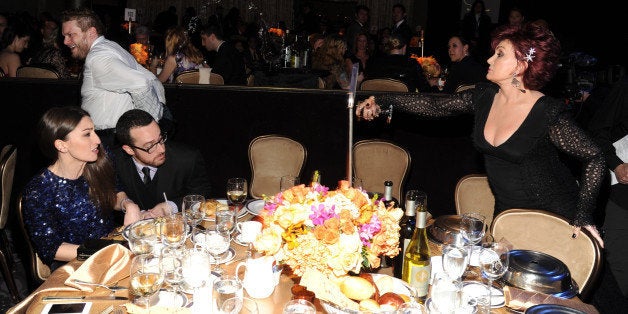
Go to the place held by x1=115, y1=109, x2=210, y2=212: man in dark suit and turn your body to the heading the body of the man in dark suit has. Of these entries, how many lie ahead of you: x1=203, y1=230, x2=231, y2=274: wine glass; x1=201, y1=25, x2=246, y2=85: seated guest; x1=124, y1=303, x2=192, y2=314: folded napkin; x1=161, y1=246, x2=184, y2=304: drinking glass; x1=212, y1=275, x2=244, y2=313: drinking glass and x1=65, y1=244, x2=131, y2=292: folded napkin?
5

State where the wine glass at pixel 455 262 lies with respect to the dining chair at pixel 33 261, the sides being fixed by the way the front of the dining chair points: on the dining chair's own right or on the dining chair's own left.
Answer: on the dining chair's own right

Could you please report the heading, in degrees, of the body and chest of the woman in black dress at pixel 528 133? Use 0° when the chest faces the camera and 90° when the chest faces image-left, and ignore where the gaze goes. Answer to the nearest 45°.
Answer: approximately 45°

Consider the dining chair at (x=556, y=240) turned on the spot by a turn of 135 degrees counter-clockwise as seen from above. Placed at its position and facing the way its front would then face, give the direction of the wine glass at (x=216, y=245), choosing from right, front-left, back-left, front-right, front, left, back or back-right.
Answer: back-right

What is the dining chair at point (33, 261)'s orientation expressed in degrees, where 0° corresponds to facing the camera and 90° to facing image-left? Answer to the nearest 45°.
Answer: approximately 270°

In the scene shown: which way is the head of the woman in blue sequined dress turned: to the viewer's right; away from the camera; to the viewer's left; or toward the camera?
to the viewer's right

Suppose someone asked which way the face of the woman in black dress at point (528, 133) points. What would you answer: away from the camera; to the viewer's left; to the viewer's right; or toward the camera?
to the viewer's left

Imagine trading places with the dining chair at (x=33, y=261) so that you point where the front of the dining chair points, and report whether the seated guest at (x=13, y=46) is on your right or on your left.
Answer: on your left

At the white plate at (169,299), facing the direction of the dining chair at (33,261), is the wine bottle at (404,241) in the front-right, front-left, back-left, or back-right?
back-right

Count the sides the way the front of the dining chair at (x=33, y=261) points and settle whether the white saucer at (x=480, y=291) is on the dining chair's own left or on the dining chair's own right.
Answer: on the dining chair's own right

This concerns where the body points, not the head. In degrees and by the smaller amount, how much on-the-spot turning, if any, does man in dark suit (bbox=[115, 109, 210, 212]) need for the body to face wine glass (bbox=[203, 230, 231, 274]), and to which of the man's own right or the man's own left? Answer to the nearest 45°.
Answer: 0° — they already face it

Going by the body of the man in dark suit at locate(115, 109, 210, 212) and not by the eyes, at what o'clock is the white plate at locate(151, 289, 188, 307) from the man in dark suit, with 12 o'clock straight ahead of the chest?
The white plate is roughly at 12 o'clock from the man in dark suit.
